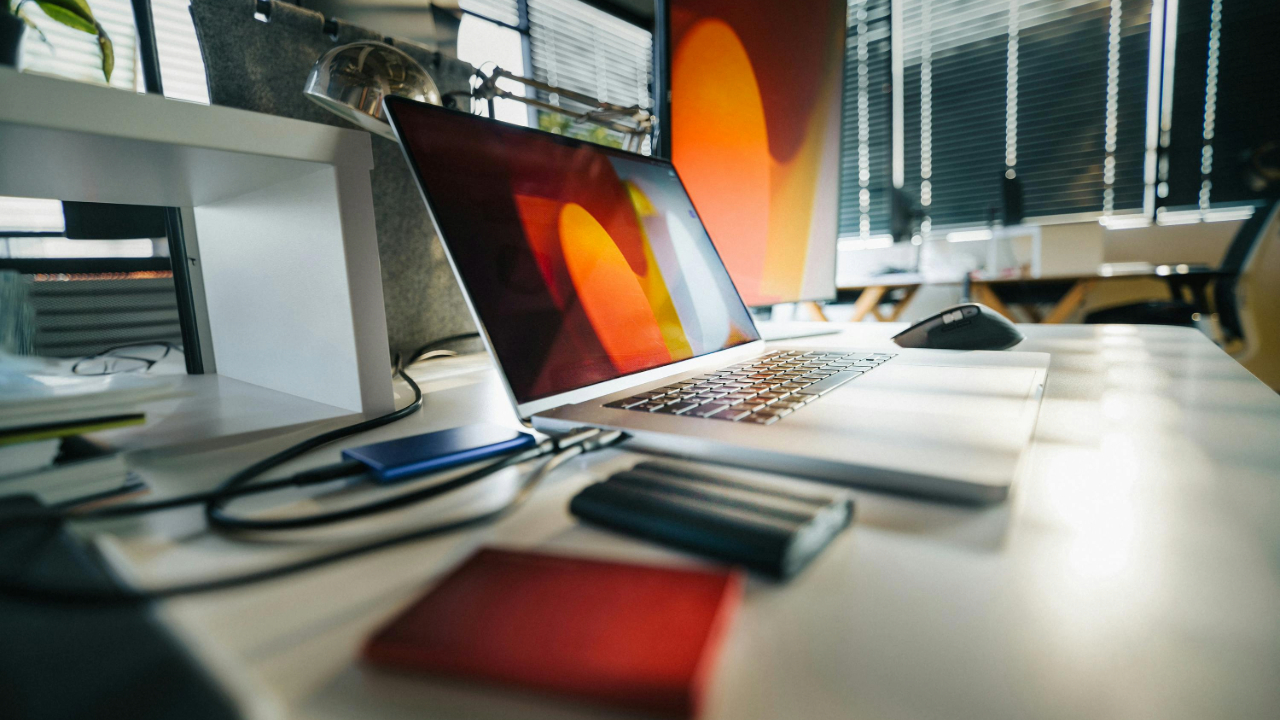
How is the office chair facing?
to the viewer's left

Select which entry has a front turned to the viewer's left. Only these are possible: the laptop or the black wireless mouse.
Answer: the black wireless mouse

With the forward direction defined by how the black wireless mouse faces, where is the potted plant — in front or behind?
in front

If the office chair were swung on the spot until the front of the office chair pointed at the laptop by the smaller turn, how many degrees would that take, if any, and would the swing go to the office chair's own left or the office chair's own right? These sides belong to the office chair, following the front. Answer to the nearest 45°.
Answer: approximately 90° to the office chair's own left

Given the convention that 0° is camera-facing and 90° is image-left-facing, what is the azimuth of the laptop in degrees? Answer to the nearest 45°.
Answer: approximately 315°

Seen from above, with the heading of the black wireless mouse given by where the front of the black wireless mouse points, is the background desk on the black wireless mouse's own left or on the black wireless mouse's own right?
on the black wireless mouse's own right

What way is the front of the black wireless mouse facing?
to the viewer's left

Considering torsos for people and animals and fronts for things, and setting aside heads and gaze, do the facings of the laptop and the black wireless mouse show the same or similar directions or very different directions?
very different directions

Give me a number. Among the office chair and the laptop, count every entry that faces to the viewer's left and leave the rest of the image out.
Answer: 1

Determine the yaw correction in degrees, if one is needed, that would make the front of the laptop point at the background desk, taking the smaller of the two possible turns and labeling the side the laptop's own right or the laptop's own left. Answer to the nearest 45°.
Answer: approximately 90° to the laptop's own left

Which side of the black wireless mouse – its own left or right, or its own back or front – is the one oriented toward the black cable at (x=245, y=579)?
left

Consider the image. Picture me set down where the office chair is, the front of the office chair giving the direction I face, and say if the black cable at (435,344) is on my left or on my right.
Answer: on my left
